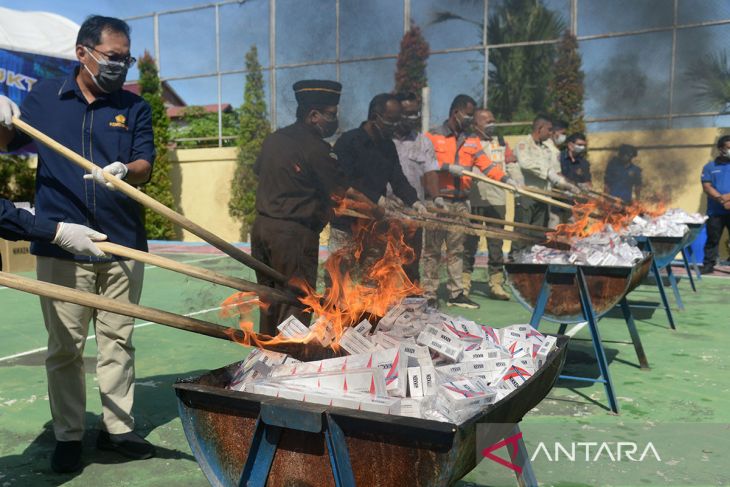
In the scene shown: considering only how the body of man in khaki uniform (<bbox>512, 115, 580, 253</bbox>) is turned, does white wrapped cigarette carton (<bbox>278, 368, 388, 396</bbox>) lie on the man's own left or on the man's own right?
on the man's own right

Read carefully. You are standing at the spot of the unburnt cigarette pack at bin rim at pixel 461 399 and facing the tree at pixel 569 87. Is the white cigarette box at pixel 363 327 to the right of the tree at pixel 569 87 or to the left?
left

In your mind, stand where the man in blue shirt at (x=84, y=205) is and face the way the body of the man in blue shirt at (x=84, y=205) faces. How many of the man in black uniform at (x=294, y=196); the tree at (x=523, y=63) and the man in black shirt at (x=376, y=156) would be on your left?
3

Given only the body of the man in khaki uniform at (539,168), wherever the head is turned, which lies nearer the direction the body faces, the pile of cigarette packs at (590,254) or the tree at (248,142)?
the pile of cigarette packs

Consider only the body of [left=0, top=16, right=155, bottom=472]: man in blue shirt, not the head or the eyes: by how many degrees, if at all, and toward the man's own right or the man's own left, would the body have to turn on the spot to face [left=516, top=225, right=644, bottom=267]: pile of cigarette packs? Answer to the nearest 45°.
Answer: approximately 45° to the man's own left

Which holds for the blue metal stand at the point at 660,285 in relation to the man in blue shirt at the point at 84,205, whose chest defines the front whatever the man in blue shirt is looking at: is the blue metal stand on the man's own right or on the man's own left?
on the man's own left

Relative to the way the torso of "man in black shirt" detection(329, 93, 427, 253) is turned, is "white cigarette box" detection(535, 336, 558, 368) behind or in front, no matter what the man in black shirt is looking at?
in front

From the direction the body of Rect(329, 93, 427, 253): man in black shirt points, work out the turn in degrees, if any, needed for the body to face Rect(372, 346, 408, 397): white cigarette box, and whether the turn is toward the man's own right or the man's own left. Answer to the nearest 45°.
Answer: approximately 45° to the man's own right

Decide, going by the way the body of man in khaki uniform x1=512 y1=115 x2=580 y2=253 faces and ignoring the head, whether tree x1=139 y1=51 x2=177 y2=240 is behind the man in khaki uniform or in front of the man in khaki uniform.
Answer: behind
